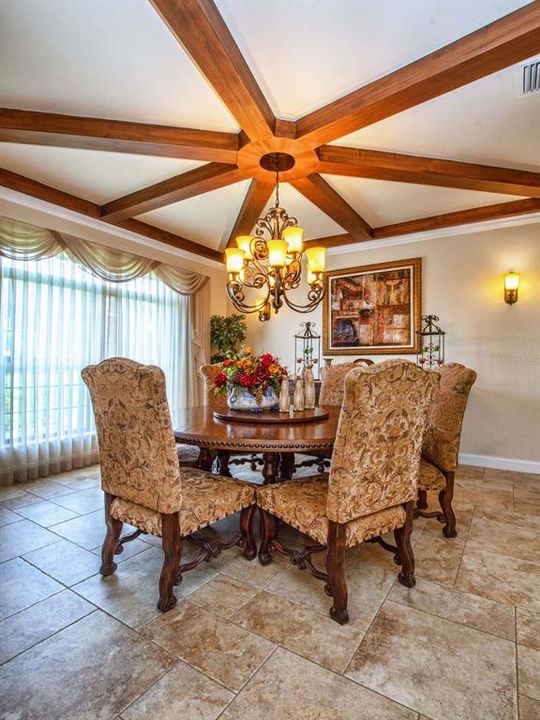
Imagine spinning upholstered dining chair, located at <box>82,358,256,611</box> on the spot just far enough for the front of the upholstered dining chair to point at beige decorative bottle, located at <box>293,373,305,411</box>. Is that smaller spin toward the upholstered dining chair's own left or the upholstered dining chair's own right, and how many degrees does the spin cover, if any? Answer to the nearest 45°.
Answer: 0° — it already faces it

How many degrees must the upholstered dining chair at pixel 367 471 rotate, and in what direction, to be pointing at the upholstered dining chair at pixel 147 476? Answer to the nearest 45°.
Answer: approximately 45° to its left

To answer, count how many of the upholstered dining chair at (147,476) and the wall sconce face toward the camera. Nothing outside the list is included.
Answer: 1

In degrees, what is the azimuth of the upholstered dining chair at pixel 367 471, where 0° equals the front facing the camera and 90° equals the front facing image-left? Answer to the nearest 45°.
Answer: approximately 135°

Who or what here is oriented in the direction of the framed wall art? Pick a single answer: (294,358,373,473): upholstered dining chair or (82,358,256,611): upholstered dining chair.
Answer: (82,358,256,611): upholstered dining chair

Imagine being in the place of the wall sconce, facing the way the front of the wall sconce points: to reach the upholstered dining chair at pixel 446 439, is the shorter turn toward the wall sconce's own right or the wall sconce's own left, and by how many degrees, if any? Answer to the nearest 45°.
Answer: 0° — it already faces it

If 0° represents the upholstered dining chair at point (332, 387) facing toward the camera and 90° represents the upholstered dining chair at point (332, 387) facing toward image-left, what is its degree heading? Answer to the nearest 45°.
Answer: approximately 45°

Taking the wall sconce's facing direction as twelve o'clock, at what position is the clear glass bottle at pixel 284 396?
The clear glass bottle is roughly at 1 o'clock from the wall sconce.

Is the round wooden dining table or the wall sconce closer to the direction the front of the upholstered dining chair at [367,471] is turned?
the round wooden dining table
